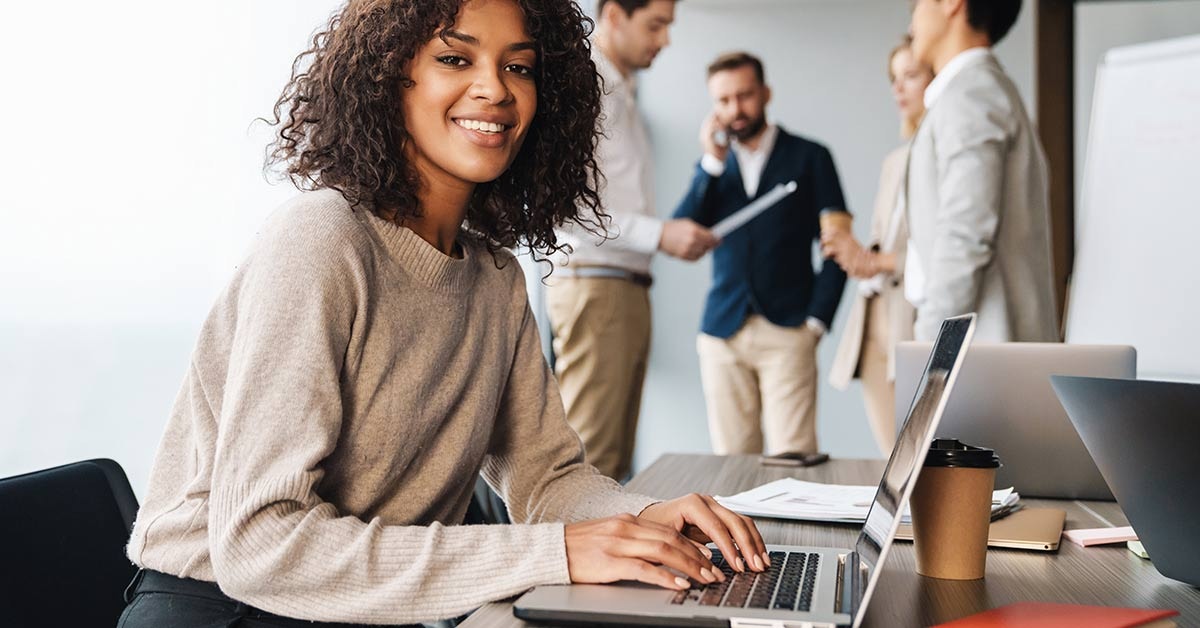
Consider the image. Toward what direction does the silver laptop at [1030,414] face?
away from the camera

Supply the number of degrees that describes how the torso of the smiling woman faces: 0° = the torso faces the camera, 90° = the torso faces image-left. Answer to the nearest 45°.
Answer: approximately 315°

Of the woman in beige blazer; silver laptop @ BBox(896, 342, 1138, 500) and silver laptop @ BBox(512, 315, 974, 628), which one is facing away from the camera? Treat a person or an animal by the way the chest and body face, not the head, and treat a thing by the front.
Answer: silver laptop @ BBox(896, 342, 1138, 500)

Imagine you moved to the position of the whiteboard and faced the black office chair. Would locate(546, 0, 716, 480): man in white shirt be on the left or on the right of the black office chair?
right

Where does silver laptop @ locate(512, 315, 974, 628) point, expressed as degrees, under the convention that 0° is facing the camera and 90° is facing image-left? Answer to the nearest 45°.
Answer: approximately 90°

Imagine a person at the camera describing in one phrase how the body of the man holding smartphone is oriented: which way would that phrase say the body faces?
toward the camera

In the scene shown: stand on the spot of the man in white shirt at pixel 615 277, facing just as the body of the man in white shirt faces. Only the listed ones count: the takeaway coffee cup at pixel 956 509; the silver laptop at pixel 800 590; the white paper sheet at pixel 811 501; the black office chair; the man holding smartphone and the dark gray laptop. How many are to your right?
5

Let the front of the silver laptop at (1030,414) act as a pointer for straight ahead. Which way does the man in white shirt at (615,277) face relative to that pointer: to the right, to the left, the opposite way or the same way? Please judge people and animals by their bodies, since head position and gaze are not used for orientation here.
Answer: to the right

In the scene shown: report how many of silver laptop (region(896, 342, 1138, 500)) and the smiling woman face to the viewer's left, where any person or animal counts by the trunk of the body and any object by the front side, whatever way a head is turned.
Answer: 0

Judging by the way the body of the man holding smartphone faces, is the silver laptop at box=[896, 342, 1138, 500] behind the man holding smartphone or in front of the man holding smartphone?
in front

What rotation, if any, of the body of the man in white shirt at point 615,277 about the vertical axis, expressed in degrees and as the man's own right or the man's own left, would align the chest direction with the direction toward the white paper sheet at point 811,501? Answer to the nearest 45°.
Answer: approximately 90° to the man's own right

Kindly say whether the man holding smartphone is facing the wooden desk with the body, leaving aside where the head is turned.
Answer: yes

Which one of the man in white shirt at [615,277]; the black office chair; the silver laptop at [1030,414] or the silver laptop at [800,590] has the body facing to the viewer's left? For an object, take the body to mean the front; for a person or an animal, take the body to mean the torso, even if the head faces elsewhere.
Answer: the silver laptop at [800,590]

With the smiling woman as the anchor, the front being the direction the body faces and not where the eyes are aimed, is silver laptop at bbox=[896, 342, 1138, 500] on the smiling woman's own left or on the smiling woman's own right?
on the smiling woman's own left

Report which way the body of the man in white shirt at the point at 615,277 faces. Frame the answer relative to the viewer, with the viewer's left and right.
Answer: facing to the right of the viewer

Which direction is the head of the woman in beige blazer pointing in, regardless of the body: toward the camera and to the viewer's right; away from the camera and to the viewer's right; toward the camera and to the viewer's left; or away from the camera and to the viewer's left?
toward the camera and to the viewer's left
